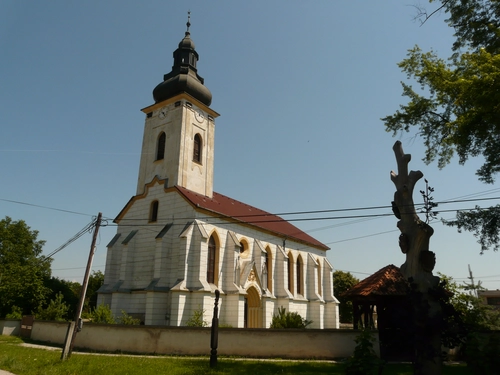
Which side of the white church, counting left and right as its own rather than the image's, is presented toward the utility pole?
front

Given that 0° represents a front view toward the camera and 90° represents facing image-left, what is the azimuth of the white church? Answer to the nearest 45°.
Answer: approximately 45°
